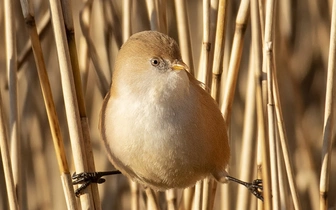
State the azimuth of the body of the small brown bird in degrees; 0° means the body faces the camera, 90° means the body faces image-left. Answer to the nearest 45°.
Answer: approximately 0°

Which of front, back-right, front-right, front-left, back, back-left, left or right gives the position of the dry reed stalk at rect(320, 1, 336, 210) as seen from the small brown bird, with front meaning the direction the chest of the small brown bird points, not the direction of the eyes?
left

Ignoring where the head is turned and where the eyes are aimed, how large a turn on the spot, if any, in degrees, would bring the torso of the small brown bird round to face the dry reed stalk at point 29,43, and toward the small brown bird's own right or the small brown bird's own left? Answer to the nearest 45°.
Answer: approximately 135° to the small brown bird's own right

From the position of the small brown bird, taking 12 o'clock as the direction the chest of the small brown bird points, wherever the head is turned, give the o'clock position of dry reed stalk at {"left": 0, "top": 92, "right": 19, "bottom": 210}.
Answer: The dry reed stalk is roughly at 3 o'clock from the small brown bird.

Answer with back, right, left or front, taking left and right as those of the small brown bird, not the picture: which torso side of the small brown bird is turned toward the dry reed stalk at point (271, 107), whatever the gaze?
left

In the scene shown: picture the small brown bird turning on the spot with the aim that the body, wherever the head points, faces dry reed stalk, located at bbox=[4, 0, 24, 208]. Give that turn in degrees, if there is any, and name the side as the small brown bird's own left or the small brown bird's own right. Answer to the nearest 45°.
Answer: approximately 90° to the small brown bird's own right
